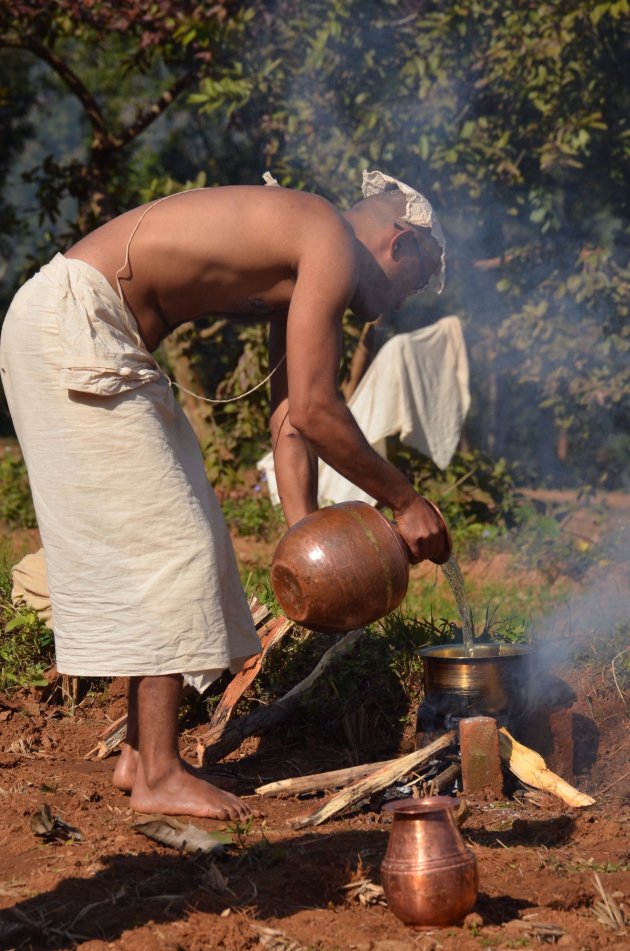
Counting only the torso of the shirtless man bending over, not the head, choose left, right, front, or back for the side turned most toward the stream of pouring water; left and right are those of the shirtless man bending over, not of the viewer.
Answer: front

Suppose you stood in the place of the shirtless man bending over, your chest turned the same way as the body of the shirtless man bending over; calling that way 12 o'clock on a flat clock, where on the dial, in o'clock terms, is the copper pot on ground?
The copper pot on ground is roughly at 2 o'clock from the shirtless man bending over.

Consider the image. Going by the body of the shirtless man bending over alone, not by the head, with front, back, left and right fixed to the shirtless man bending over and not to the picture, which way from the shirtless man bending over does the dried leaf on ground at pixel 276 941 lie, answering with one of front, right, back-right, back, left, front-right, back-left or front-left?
right

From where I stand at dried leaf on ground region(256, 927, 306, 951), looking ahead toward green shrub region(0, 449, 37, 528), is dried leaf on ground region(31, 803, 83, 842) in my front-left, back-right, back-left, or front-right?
front-left

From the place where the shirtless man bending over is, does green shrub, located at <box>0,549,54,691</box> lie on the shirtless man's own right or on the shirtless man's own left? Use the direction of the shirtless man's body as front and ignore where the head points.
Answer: on the shirtless man's own left

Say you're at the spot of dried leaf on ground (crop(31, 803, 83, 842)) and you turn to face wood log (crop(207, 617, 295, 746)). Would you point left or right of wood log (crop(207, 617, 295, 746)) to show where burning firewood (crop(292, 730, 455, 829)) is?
right

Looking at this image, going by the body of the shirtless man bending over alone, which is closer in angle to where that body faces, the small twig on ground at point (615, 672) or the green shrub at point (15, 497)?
the small twig on ground

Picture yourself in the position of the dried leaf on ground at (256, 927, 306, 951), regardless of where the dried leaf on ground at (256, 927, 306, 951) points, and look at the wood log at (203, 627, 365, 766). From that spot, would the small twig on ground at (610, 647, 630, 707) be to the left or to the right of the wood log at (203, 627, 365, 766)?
right

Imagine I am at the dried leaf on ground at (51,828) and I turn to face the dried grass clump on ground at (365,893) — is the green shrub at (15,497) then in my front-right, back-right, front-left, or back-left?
back-left

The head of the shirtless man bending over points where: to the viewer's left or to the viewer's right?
to the viewer's right

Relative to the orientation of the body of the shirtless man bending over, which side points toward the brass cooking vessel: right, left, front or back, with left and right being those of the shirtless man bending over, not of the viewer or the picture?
front

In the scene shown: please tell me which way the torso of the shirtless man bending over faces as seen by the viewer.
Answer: to the viewer's right

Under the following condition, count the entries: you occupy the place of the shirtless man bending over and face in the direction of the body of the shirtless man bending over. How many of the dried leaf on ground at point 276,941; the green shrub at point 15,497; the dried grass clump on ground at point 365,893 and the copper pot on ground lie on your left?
1
